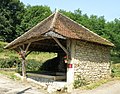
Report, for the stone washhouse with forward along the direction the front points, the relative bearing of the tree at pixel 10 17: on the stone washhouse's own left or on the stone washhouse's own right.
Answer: on the stone washhouse's own right

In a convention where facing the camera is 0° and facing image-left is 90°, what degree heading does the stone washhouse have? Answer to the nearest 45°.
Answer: approximately 45°

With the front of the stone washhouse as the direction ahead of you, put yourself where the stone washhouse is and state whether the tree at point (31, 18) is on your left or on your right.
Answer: on your right

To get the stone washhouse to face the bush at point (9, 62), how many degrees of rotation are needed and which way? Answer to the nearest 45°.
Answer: approximately 90° to its right
